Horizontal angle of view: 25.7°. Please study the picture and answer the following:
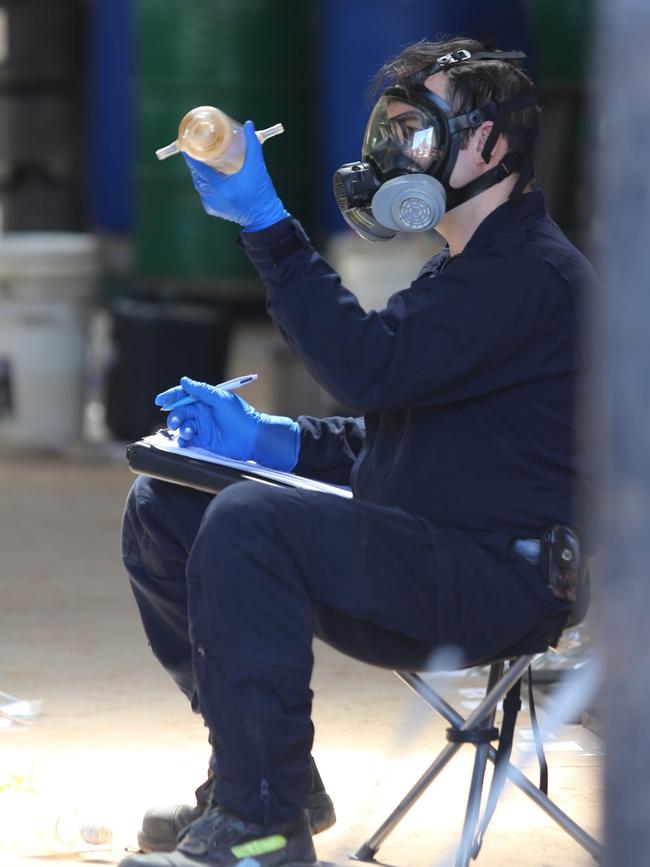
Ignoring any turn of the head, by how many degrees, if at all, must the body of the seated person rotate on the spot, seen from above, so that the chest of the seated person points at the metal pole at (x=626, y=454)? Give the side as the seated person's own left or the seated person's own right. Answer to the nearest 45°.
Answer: approximately 90° to the seated person's own left

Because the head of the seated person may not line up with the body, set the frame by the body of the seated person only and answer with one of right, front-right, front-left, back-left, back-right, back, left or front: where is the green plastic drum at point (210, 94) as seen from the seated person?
right

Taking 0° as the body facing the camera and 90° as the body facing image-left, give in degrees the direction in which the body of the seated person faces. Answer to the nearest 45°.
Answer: approximately 90°

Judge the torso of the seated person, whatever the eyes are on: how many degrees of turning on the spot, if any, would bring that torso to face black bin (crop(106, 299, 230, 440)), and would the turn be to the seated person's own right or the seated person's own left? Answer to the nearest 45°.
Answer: approximately 90° to the seated person's own right

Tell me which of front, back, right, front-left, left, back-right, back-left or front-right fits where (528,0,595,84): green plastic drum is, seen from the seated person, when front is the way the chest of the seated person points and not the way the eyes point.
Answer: right

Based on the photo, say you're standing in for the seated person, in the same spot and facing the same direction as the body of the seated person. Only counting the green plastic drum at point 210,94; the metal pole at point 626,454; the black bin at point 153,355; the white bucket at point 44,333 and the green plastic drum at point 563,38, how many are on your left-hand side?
1

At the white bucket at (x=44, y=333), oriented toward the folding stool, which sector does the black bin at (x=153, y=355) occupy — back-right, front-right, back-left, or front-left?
front-left

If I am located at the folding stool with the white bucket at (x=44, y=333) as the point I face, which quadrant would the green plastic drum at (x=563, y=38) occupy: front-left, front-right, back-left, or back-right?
front-right

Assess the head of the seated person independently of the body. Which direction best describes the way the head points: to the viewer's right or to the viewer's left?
to the viewer's left

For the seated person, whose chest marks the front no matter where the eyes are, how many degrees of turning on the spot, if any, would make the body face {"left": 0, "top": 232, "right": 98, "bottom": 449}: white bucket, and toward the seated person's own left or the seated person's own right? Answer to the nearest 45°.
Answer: approximately 90° to the seated person's own right
